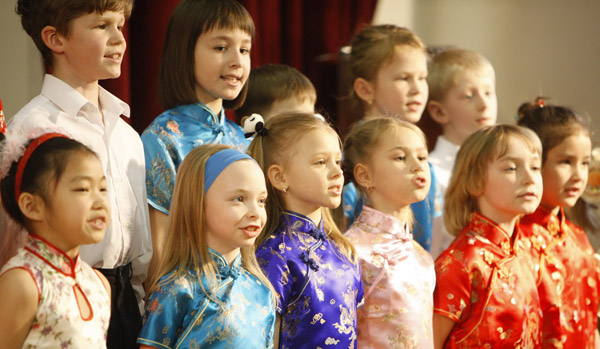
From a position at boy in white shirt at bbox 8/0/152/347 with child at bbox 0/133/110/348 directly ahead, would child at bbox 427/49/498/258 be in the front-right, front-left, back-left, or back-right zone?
back-left

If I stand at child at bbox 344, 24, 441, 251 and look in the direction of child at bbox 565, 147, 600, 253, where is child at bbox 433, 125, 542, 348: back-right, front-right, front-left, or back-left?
front-right

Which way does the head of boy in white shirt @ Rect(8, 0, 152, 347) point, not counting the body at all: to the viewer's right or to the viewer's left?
to the viewer's right

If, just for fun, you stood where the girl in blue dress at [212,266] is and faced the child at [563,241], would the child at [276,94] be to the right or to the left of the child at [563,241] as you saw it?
left

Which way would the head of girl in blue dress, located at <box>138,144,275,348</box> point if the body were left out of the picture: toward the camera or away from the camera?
toward the camera

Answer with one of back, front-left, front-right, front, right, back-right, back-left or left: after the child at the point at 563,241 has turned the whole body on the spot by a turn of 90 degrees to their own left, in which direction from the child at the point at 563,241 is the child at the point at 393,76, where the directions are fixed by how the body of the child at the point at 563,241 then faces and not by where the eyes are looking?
back-left

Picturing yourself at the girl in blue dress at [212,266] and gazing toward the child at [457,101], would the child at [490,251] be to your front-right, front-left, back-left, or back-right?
front-right

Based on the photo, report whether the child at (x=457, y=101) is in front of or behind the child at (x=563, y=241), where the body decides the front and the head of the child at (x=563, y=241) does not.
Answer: behind

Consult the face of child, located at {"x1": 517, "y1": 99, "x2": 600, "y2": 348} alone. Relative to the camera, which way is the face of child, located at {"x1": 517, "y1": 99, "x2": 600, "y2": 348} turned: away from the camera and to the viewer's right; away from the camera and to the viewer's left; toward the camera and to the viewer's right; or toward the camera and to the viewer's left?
toward the camera and to the viewer's right

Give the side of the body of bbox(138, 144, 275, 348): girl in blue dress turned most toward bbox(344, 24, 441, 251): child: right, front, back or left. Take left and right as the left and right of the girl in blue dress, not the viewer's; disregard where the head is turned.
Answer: left

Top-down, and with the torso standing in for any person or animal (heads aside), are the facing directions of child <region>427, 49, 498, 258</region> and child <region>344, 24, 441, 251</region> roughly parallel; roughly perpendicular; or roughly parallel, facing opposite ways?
roughly parallel

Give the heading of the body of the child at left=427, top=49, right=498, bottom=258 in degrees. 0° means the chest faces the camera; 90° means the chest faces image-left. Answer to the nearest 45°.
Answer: approximately 315°

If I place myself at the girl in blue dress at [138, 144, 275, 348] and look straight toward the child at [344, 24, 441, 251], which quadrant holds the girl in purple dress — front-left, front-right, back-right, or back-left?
front-right

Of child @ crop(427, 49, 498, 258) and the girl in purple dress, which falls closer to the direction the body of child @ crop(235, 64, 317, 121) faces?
the girl in purple dress

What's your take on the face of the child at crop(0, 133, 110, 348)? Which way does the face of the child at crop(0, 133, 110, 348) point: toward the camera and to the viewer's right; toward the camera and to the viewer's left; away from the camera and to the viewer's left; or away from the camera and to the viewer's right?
toward the camera and to the viewer's right

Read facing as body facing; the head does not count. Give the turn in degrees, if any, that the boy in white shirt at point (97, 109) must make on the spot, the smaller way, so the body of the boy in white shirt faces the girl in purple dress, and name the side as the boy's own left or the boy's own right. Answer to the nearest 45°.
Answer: approximately 45° to the boy's own left

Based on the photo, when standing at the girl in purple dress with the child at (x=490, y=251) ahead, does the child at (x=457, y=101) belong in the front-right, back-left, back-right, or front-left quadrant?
front-left
